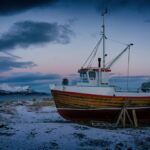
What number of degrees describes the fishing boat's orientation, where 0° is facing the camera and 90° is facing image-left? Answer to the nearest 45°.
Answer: approximately 90°
